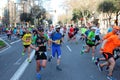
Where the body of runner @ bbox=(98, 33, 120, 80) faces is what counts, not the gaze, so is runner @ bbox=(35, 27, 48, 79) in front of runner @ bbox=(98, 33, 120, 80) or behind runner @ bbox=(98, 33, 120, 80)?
behind
